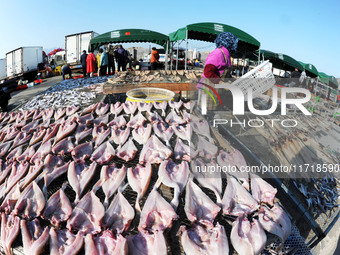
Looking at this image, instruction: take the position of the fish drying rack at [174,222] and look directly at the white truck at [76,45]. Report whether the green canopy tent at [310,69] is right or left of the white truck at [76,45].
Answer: right

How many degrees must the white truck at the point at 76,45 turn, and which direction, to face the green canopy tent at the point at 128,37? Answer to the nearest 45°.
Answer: approximately 90° to its right
